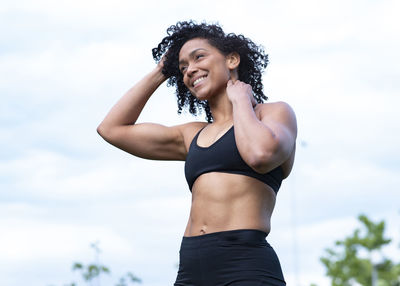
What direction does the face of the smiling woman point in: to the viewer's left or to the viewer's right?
to the viewer's left

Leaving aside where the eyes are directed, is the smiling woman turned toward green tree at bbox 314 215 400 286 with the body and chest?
no

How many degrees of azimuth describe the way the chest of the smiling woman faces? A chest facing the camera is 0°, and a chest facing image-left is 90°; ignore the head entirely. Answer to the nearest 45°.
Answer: approximately 45°
